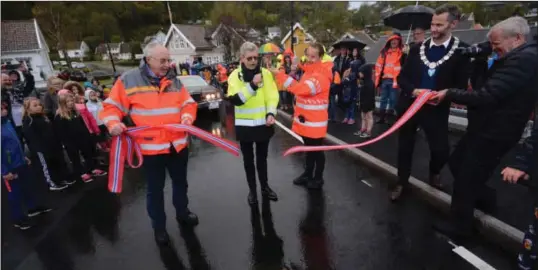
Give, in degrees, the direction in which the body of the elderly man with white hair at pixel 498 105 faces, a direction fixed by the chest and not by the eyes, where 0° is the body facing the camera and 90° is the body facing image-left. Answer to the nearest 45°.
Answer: approximately 90°

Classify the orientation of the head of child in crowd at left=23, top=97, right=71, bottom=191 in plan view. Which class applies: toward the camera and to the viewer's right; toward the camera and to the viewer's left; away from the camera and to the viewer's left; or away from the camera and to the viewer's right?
toward the camera and to the viewer's right

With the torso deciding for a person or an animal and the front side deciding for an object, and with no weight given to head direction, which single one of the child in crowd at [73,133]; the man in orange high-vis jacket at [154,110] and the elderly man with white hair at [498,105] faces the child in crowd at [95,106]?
the elderly man with white hair

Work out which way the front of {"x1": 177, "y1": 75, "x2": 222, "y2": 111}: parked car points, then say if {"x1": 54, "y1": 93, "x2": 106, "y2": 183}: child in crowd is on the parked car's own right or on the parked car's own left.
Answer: on the parked car's own right
